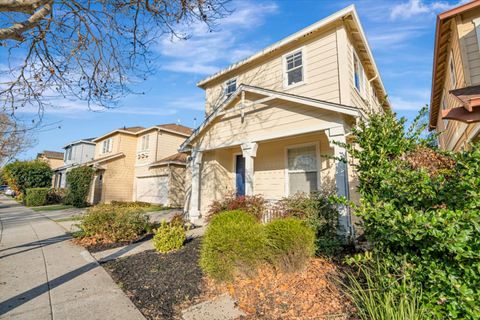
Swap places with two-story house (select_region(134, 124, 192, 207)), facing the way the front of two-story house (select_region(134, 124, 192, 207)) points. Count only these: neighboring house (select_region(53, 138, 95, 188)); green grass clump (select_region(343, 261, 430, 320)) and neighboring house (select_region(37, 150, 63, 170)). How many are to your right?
2

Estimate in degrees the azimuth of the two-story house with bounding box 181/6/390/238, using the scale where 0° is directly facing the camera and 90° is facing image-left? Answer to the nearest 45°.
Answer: approximately 45°

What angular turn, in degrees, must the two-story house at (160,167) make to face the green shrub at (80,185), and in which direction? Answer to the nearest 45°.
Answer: approximately 45° to its right

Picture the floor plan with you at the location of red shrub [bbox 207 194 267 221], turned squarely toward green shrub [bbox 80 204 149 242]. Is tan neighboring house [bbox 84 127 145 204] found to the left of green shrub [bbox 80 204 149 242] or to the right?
right

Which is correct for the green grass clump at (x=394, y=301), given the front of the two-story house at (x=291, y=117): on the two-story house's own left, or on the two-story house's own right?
on the two-story house's own left

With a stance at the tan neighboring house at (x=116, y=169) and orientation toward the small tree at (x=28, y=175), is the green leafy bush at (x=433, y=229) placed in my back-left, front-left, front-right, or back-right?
back-left

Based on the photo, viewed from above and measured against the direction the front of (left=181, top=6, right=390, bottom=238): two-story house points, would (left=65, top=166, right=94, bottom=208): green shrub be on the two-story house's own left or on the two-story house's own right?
on the two-story house's own right

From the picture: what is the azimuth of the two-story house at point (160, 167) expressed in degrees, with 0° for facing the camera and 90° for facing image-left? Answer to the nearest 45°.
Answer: approximately 45°

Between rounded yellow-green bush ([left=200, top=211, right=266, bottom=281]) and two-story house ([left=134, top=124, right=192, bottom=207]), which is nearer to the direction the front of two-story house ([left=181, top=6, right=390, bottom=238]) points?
the rounded yellow-green bush

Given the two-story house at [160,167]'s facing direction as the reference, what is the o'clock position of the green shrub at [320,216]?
The green shrub is roughly at 10 o'clock from the two-story house.

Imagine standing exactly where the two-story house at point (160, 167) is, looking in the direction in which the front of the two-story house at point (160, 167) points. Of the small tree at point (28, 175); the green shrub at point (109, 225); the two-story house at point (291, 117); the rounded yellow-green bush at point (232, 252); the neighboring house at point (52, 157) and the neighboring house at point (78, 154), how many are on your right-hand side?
3

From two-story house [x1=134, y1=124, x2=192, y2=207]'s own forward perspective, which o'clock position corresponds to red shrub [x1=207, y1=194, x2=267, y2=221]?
The red shrub is roughly at 10 o'clock from the two-story house.
